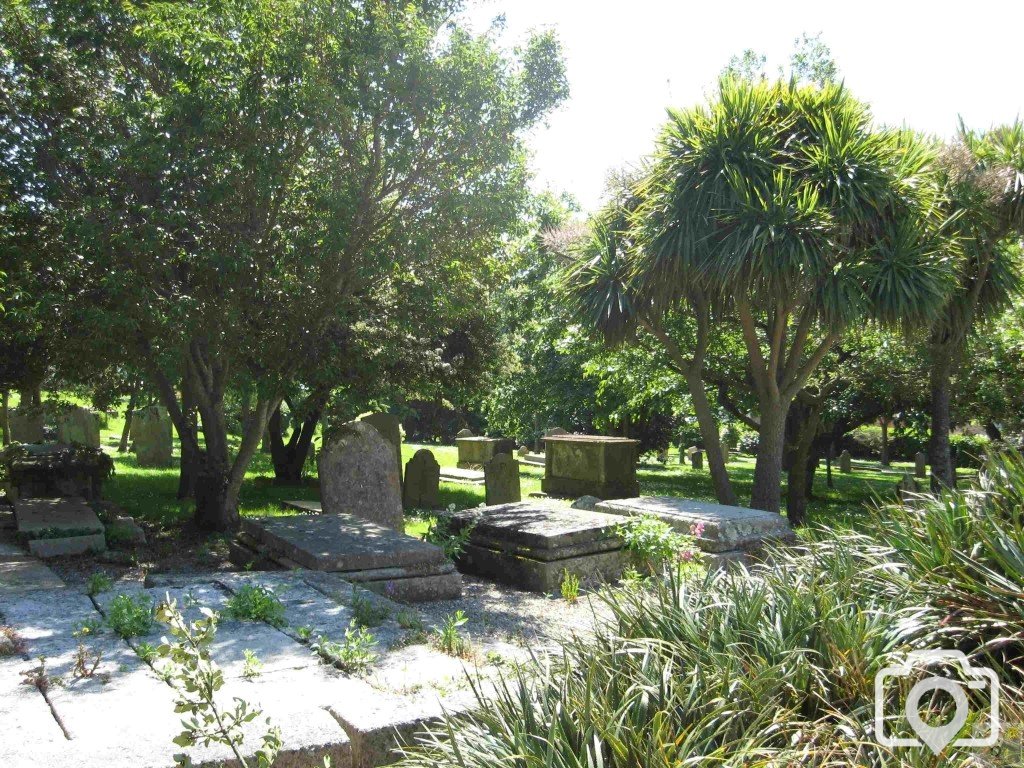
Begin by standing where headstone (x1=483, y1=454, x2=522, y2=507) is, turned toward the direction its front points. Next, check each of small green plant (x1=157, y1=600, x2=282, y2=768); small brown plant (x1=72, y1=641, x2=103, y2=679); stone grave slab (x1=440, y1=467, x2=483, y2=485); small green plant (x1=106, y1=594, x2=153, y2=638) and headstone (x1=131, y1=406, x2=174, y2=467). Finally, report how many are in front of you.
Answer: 3

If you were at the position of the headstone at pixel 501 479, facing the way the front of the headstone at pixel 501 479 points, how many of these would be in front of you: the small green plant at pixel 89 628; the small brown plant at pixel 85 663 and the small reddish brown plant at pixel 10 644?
3

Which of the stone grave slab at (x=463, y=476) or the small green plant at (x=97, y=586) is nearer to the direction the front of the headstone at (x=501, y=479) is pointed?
the small green plant

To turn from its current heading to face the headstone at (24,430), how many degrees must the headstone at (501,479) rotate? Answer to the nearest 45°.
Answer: approximately 135° to its right

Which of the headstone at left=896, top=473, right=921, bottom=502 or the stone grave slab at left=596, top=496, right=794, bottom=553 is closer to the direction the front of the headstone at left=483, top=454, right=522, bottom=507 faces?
the stone grave slab

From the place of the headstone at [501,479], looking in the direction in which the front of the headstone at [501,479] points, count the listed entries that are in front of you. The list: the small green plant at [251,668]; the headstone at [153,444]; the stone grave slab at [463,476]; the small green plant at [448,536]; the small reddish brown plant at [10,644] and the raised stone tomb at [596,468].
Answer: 3

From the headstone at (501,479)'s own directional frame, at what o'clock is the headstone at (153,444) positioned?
the headstone at (153,444) is roughly at 4 o'clock from the headstone at (501,479).

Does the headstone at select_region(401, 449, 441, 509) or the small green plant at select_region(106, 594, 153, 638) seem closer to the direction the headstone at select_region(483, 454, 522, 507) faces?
the small green plant

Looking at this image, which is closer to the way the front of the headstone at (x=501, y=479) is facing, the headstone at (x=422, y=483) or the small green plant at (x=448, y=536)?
the small green plant

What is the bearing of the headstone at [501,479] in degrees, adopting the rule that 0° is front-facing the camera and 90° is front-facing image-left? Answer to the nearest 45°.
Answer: approximately 0°
